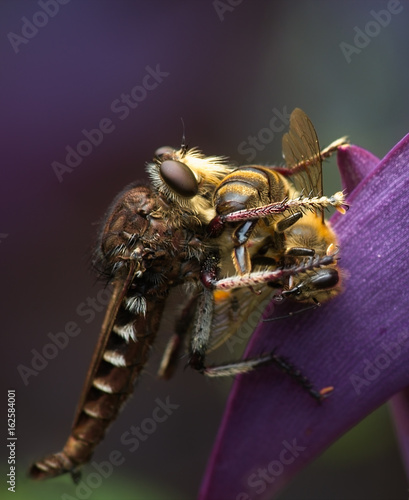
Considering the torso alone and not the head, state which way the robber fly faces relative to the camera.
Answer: to the viewer's right
